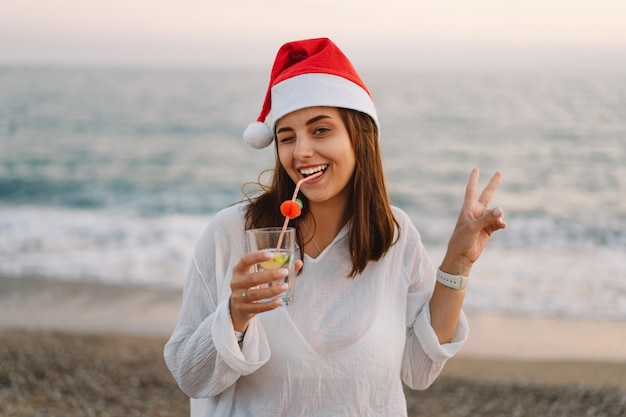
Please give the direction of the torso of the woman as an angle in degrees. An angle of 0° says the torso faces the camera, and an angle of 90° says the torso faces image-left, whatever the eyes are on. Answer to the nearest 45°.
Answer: approximately 0°
